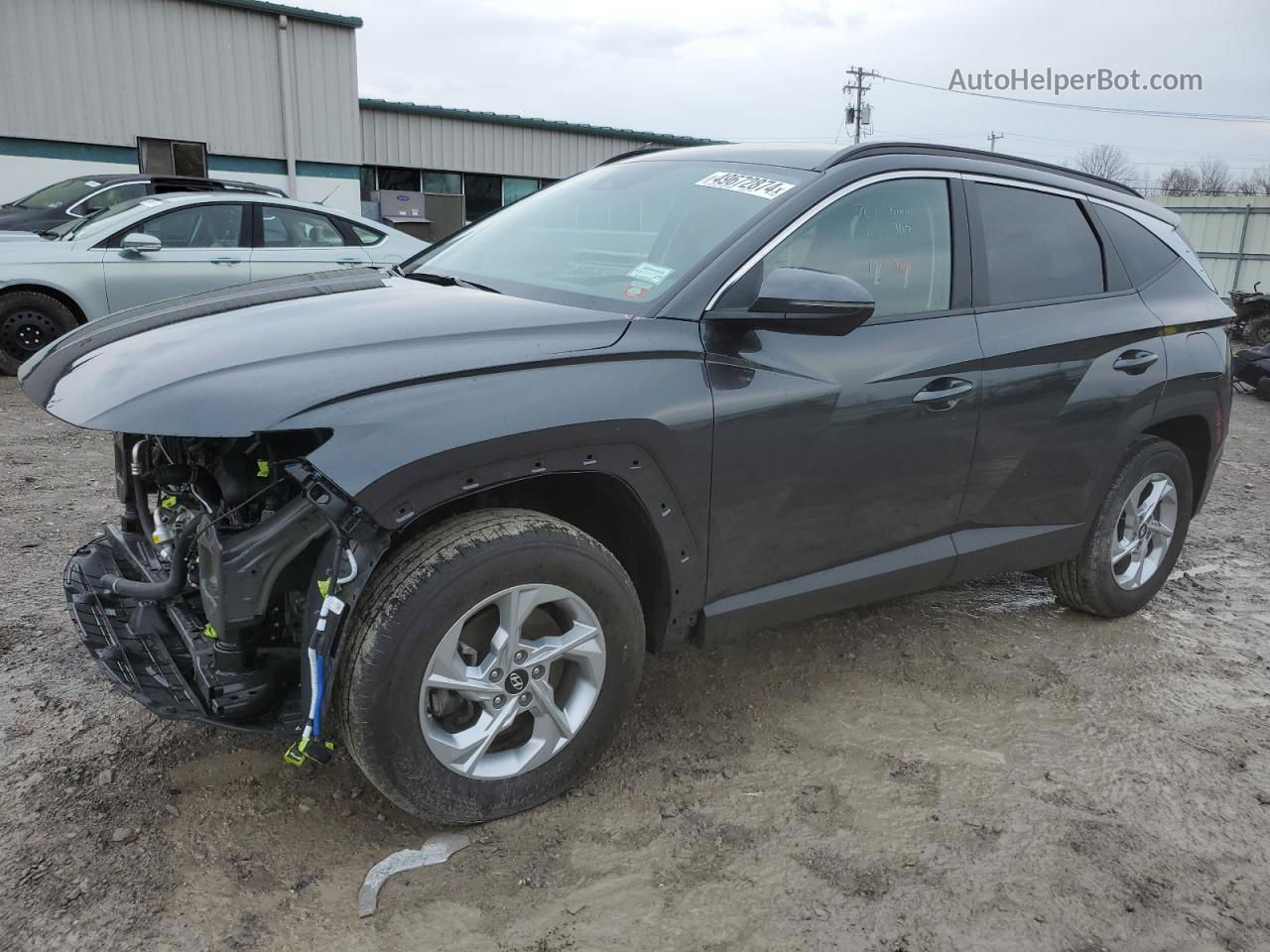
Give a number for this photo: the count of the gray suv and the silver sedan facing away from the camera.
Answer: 0

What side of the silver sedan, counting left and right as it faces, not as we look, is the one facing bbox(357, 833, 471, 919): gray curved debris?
left

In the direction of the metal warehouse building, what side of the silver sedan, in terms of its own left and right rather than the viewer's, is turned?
right

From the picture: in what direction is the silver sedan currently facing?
to the viewer's left

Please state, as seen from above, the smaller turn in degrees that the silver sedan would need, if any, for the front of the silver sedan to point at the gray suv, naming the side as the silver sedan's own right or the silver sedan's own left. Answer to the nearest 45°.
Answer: approximately 90° to the silver sedan's own left

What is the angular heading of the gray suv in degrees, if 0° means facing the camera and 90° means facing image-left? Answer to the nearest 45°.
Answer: approximately 45°

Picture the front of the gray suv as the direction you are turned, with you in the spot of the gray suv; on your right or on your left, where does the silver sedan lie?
on your right

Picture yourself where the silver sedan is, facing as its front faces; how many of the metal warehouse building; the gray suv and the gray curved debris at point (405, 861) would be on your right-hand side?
1
